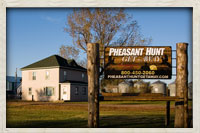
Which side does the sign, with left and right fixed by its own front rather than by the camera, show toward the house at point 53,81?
back

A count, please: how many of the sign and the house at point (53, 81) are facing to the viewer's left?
0

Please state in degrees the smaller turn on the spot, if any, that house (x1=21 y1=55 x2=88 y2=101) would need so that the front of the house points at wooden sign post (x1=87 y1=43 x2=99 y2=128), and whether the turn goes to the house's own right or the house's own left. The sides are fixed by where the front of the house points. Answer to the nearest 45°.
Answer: approximately 45° to the house's own right

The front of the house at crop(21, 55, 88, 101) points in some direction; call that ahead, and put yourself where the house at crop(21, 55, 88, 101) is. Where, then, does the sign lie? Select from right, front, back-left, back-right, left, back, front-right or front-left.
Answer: front-left

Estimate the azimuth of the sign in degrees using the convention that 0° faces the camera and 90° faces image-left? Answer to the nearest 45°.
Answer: approximately 0°
